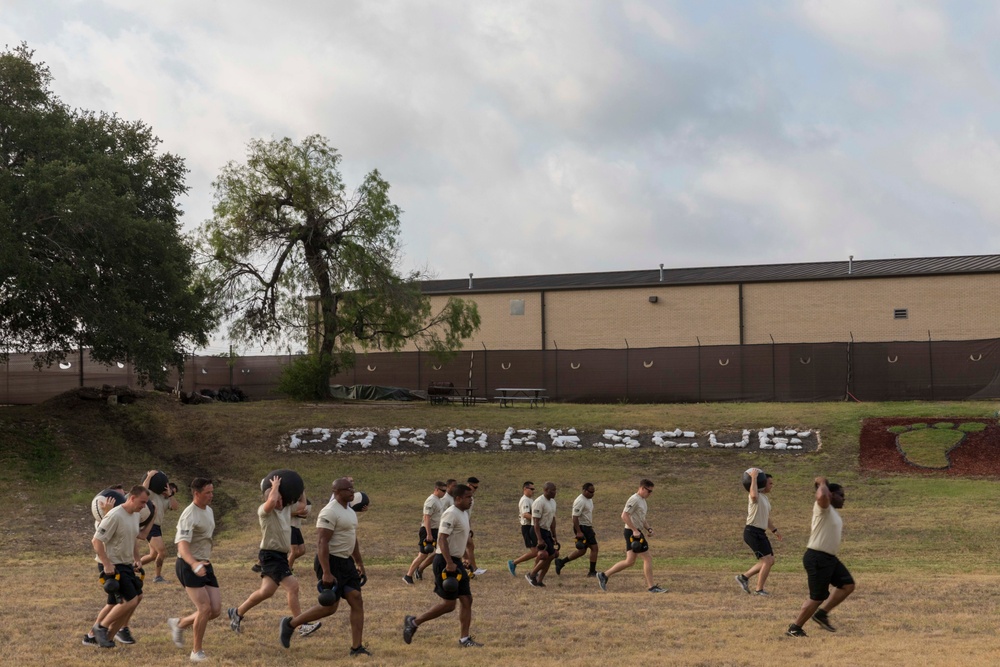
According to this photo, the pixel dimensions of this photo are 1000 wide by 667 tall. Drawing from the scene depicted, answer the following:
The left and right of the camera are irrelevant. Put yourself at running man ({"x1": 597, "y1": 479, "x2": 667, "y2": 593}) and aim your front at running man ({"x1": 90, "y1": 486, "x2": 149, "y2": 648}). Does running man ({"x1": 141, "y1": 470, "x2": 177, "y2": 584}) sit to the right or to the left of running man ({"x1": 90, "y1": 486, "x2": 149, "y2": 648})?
right

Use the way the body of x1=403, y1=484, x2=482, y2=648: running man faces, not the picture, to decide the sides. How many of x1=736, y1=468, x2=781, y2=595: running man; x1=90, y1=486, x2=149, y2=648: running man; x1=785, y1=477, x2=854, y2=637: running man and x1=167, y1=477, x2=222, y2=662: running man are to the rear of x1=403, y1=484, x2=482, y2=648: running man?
2
